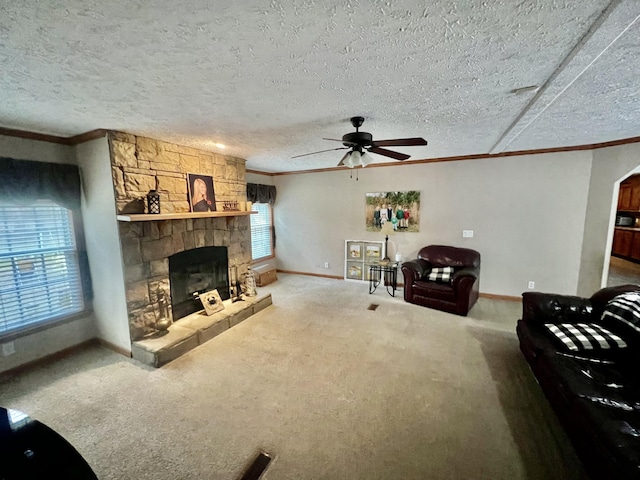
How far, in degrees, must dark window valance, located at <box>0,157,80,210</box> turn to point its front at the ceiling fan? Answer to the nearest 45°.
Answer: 0° — it already faces it

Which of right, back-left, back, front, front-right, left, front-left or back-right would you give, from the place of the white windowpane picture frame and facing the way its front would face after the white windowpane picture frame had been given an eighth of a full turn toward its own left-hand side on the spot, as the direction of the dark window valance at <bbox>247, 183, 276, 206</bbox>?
back-right

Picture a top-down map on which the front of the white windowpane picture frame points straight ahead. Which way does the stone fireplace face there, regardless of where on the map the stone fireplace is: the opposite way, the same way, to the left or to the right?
to the left

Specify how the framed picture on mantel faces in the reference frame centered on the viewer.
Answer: facing the viewer and to the right of the viewer

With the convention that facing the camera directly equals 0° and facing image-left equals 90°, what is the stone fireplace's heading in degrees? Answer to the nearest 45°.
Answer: approximately 315°

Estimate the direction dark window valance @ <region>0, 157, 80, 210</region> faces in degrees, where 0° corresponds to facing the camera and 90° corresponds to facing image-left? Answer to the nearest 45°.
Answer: approximately 315°

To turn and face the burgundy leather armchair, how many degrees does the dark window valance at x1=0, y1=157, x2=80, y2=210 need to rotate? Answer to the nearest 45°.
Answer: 0° — it already faces it

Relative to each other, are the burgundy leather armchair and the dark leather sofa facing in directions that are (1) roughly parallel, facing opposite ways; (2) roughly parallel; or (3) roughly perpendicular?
roughly perpendicular

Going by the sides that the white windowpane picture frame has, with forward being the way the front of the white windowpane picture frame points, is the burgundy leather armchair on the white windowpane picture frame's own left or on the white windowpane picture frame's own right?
on the white windowpane picture frame's own left

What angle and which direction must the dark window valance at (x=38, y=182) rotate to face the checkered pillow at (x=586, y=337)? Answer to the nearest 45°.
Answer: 0° — it already faces it

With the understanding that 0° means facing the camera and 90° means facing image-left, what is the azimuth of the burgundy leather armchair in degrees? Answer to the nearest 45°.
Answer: approximately 45°

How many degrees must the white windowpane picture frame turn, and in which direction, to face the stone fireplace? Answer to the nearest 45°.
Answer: approximately 45° to its right

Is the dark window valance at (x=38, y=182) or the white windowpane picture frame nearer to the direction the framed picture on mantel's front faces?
the white windowpane picture frame

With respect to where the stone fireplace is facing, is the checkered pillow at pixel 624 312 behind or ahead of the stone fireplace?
ahead

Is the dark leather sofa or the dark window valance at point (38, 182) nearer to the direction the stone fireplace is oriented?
the dark leather sofa

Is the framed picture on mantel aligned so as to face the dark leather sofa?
yes

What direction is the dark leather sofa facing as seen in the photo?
to the viewer's left

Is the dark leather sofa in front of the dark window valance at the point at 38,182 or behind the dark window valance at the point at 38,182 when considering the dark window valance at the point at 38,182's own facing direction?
in front
